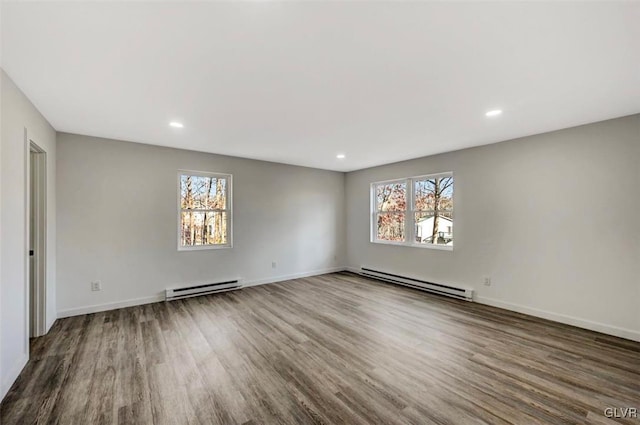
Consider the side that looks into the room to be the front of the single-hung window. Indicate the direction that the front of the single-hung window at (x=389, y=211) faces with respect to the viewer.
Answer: facing the viewer and to the left of the viewer

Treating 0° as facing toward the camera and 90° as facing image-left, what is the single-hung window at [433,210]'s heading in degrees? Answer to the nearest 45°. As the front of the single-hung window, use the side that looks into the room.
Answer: approximately 45°

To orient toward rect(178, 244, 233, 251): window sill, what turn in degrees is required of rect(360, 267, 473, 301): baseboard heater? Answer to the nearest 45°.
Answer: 0° — it already faces it

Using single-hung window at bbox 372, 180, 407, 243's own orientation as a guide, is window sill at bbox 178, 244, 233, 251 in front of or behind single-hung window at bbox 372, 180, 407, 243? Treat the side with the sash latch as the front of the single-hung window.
in front

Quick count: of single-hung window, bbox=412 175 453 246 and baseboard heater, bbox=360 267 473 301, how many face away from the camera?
0

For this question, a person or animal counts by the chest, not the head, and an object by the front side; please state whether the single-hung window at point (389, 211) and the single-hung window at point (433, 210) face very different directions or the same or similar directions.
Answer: same or similar directions

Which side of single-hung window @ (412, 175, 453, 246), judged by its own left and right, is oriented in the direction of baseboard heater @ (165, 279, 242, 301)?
front

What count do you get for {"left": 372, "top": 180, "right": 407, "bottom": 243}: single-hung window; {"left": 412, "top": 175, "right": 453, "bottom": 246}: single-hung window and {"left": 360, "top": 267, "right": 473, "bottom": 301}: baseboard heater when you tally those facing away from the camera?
0

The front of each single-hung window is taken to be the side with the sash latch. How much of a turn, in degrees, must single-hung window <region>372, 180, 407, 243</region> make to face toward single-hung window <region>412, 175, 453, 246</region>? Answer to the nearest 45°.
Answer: approximately 90° to its left

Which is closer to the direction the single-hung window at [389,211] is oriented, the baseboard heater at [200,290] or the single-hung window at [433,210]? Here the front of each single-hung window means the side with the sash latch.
the baseboard heater

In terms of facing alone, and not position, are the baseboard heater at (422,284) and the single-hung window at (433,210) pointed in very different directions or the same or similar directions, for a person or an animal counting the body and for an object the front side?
same or similar directions

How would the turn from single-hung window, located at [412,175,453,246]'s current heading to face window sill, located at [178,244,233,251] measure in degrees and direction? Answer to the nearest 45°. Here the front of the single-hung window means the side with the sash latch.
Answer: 0° — it already faces it
